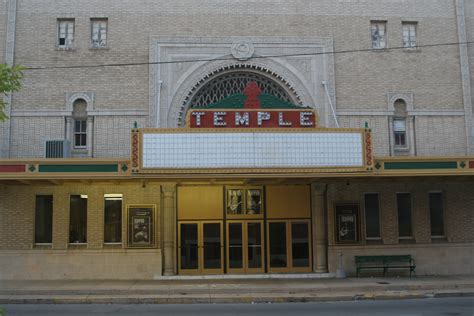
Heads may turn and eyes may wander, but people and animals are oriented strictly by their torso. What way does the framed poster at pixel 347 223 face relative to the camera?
toward the camera

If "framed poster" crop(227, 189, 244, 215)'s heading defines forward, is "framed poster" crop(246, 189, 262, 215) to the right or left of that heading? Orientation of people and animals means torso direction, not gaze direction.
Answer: on its left

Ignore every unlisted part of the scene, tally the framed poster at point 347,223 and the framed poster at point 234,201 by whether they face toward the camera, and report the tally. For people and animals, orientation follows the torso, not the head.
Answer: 2

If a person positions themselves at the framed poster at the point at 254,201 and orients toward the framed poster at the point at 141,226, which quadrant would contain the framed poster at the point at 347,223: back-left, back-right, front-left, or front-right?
back-left

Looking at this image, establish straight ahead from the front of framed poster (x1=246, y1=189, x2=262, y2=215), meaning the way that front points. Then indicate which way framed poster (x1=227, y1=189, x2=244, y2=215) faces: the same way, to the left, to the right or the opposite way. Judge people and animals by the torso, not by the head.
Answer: the same way

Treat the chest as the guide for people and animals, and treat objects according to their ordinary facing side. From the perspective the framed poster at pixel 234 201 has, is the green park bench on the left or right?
on its left

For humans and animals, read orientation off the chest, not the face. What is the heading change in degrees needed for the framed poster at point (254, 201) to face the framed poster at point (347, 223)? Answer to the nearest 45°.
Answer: approximately 90° to its left

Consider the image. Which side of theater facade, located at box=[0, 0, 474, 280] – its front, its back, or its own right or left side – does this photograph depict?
front

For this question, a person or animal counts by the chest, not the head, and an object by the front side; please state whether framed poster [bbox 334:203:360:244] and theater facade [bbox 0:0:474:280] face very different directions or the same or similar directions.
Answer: same or similar directions

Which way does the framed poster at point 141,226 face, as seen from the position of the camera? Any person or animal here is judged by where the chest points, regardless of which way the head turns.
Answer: facing the viewer

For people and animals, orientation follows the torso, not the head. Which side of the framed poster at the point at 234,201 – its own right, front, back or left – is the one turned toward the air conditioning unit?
right

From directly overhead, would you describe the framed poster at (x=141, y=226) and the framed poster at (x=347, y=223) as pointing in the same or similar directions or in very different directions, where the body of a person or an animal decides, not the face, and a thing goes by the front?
same or similar directions

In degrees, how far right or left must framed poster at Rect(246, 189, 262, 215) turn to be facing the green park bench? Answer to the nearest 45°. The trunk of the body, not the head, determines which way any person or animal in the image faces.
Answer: approximately 90° to its left

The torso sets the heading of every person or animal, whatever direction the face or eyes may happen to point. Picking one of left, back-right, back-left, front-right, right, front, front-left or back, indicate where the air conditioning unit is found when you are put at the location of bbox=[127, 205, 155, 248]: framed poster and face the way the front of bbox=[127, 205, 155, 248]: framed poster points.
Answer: right

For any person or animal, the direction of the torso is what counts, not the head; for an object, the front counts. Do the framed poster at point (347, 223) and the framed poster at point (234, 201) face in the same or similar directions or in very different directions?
same or similar directions
